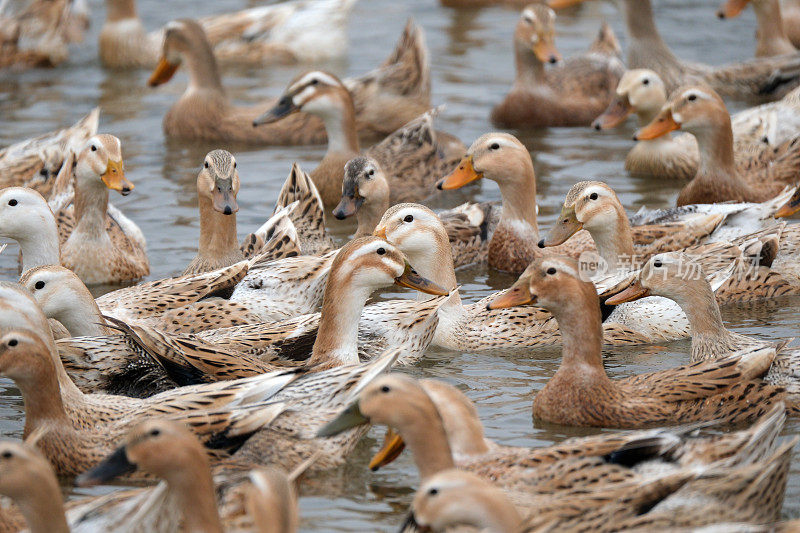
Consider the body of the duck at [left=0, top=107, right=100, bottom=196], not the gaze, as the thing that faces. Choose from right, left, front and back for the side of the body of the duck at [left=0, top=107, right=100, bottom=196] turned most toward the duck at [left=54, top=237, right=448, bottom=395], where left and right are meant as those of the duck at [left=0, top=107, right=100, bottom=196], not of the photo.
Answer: left

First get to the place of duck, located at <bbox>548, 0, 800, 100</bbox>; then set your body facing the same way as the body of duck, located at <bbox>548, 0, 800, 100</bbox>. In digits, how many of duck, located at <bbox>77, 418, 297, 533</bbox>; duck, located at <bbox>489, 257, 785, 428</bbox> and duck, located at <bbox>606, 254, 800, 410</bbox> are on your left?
3

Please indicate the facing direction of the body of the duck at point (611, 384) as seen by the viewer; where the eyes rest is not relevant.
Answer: to the viewer's left

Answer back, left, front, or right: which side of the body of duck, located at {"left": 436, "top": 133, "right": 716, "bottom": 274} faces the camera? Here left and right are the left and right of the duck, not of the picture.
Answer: left

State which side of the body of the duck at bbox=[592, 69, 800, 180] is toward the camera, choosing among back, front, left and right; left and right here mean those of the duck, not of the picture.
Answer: left

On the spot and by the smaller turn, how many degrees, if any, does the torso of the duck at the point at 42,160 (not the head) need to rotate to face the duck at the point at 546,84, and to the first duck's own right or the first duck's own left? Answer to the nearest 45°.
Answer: approximately 180°

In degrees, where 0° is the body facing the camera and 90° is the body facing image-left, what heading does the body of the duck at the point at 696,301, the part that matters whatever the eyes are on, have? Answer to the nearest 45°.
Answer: approximately 90°

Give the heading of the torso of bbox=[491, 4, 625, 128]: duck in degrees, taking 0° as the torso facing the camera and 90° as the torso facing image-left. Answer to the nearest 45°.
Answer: approximately 45°

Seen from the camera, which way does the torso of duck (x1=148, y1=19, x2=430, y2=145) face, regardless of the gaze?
to the viewer's left

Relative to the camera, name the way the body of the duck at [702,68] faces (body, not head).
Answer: to the viewer's left

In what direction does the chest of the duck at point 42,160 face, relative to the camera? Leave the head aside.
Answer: to the viewer's left

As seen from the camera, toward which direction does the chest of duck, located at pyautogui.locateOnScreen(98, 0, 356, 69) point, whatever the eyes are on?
to the viewer's left

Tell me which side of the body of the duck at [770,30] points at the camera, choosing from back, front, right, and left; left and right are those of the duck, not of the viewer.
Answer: left

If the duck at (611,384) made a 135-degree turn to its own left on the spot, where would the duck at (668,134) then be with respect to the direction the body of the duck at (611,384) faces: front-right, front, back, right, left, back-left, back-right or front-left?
back-left
